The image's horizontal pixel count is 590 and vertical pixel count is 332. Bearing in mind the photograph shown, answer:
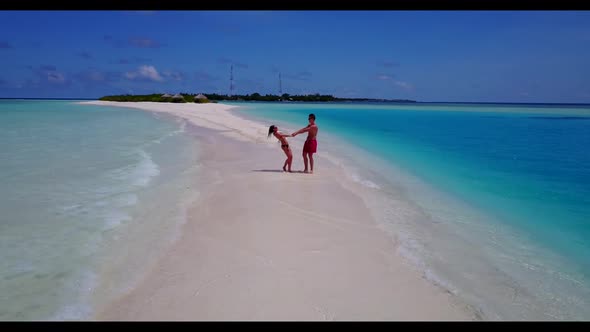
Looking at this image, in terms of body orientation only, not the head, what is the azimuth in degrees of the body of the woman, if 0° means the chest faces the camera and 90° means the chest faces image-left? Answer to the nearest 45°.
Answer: approximately 270°
